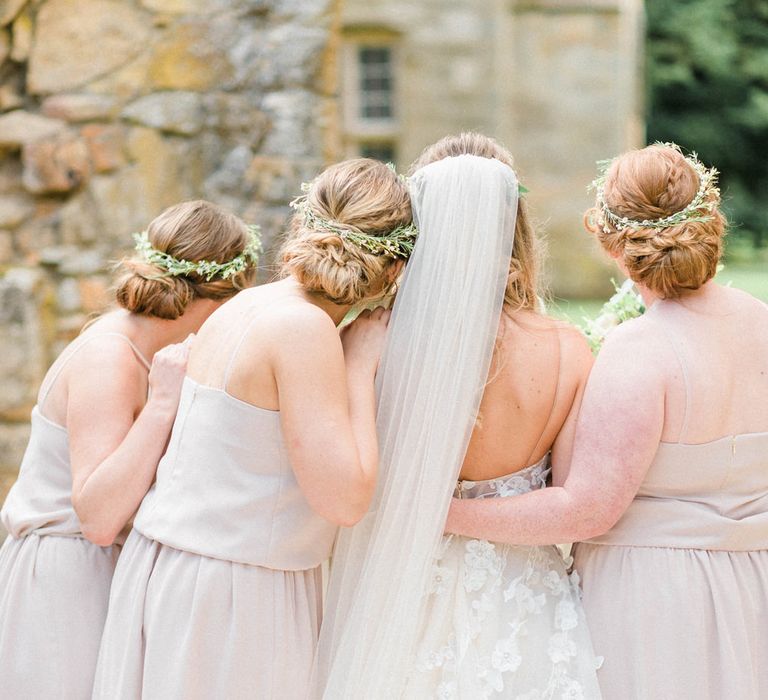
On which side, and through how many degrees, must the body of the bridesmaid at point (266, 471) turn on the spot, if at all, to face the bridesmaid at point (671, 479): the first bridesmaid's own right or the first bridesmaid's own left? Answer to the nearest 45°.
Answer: approximately 45° to the first bridesmaid's own right

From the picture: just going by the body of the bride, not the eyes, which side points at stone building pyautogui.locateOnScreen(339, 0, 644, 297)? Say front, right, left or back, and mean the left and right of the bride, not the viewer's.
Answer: front

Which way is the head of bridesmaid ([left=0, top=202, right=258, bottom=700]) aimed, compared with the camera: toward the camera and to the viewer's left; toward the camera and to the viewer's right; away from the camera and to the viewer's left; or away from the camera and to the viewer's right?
away from the camera and to the viewer's right

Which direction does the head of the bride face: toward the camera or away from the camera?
away from the camera

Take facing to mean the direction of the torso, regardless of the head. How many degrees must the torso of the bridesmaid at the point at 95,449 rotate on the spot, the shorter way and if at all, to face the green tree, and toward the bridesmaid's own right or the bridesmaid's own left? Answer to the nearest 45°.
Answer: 0° — they already face it

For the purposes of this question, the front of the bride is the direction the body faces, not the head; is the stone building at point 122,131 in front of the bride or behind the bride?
in front

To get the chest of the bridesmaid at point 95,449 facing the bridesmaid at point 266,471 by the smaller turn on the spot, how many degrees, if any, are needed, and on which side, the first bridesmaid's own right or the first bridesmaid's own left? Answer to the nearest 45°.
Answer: approximately 90° to the first bridesmaid's own right

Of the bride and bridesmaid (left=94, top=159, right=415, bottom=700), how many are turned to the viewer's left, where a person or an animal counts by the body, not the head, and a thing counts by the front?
0

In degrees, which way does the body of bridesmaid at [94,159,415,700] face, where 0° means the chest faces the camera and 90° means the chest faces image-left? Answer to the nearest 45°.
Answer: approximately 225°

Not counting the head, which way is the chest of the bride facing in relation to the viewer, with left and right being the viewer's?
facing away from the viewer

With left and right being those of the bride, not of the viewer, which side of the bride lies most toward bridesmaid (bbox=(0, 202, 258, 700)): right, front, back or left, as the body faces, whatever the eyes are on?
left

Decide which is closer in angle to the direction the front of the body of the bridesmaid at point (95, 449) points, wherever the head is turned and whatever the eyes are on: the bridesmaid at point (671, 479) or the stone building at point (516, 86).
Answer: the stone building

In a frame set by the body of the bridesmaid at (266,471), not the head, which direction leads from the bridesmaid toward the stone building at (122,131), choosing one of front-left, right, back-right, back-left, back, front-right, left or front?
front-left

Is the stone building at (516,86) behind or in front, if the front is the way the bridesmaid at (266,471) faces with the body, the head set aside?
in front

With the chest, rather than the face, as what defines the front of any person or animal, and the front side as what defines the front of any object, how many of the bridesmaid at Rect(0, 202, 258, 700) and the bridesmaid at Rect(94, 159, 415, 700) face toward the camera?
0

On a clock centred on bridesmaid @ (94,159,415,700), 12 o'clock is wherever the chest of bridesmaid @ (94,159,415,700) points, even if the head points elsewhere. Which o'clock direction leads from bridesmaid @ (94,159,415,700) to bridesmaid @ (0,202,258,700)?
bridesmaid @ (0,202,258,700) is roughly at 9 o'clock from bridesmaid @ (94,159,415,700).

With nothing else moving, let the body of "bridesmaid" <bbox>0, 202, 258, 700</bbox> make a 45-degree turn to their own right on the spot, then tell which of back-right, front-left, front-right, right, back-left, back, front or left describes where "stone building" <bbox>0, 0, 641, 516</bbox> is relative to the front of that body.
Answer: left
